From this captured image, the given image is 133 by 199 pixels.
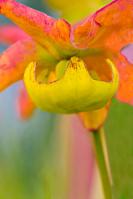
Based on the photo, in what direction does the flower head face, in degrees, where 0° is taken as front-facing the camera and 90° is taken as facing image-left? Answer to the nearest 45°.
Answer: approximately 0°
